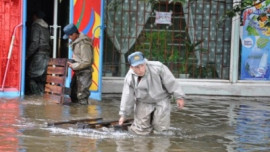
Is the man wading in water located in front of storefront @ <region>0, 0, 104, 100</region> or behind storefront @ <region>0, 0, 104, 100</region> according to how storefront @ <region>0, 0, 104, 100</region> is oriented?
in front

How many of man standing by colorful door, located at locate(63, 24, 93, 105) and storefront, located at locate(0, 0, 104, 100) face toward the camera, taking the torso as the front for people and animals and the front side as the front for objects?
1

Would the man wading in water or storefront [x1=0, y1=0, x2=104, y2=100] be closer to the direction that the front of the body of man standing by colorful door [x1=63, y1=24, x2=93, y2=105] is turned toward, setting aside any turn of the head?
the storefront

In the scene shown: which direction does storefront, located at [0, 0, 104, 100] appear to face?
toward the camera

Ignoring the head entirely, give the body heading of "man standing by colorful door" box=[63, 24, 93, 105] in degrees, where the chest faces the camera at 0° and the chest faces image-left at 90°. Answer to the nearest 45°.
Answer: approximately 90°

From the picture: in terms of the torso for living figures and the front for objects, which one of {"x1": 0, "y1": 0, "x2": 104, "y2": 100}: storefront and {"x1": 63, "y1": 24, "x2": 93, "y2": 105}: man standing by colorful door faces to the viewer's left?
the man standing by colorful door

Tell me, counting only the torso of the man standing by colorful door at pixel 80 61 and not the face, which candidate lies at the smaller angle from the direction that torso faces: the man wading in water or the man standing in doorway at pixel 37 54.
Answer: the man standing in doorway

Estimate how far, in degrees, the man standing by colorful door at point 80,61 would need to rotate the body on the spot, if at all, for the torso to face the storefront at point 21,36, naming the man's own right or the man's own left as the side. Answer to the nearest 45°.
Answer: approximately 45° to the man's own right

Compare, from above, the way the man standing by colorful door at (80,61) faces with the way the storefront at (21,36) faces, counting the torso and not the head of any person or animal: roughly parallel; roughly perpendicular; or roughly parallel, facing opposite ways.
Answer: roughly perpendicular
